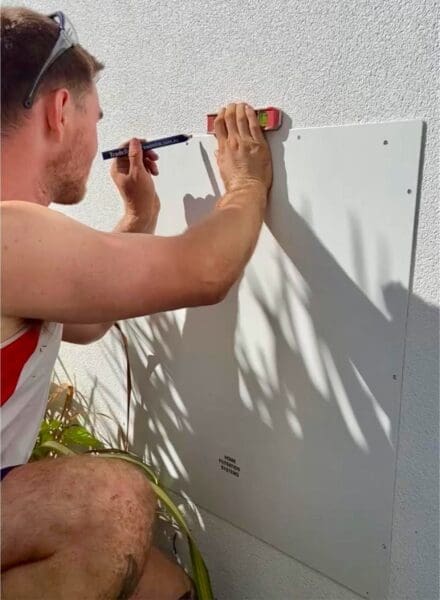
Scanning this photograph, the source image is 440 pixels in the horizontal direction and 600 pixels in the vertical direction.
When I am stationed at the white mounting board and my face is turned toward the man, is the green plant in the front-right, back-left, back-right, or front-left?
front-right

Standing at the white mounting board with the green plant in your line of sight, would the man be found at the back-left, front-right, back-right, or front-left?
front-left

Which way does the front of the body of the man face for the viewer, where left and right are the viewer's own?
facing away from the viewer and to the right of the viewer

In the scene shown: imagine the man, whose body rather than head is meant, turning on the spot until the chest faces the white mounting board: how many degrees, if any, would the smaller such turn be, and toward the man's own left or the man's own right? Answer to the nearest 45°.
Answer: approximately 45° to the man's own right

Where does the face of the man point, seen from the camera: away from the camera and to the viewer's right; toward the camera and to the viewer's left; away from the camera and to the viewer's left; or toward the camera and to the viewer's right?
away from the camera and to the viewer's right
